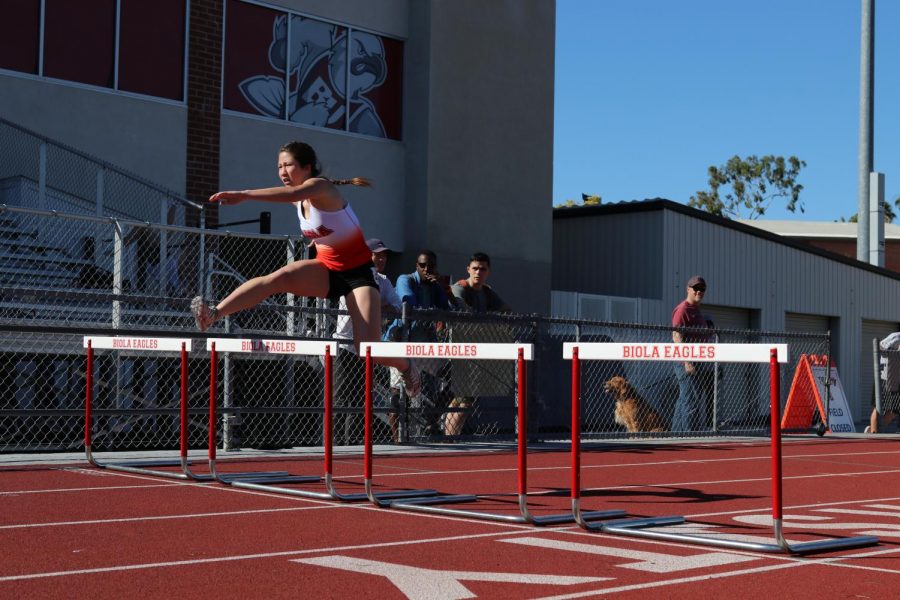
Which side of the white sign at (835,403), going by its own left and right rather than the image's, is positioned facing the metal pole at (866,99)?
back

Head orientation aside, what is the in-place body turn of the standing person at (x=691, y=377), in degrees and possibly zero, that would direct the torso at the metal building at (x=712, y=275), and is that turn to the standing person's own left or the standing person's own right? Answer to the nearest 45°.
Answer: approximately 135° to the standing person's own left

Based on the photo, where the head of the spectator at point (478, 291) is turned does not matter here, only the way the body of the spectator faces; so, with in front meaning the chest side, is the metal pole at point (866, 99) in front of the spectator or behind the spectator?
behind

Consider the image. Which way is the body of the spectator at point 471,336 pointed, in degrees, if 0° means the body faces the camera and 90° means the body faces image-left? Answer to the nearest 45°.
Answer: approximately 0°

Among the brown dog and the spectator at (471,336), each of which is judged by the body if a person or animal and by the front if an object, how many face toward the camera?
1

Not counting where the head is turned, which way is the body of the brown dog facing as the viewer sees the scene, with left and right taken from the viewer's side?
facing to the left of the viewer

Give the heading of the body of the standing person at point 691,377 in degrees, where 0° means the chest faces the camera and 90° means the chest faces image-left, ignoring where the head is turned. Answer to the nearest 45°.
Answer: approximately 315°
